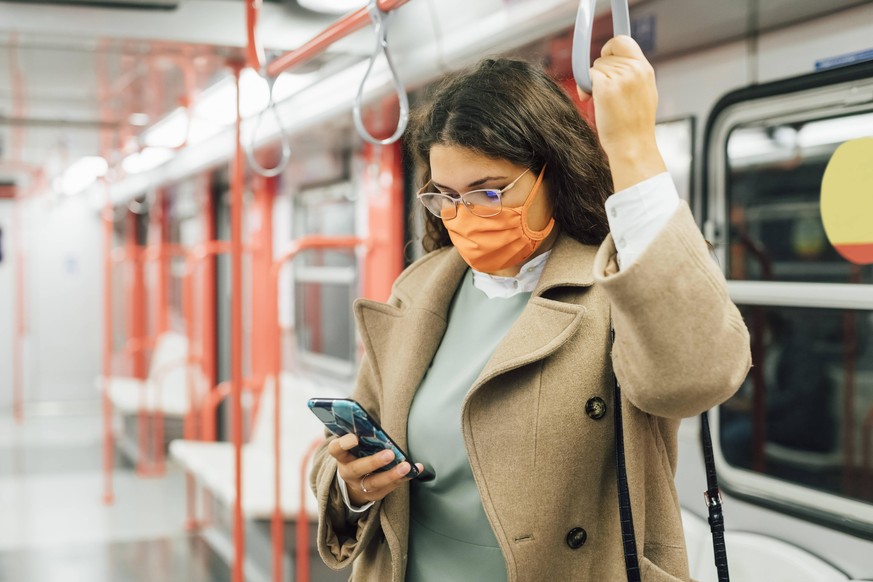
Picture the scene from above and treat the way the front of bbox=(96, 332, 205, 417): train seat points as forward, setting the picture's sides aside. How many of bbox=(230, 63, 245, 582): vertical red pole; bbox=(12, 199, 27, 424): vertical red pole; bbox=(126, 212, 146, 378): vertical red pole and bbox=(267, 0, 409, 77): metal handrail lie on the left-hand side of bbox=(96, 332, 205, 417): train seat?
2

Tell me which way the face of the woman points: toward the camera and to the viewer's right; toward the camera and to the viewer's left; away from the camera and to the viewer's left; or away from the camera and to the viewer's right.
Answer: toward the camera and to the viewer's left

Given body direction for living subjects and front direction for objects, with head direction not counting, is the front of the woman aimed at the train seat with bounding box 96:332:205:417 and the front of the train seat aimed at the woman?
no

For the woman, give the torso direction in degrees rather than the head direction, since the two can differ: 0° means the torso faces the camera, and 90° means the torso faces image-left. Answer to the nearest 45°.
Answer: approximately 45°

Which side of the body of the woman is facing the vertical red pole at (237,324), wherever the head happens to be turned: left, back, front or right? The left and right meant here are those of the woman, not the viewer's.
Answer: right

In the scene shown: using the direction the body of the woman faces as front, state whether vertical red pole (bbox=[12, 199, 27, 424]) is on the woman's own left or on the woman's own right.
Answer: on the woman's own right

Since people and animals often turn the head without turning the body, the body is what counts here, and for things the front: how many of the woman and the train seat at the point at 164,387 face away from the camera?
0

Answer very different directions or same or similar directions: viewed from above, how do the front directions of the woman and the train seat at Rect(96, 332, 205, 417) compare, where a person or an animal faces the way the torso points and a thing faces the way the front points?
same or similar directions

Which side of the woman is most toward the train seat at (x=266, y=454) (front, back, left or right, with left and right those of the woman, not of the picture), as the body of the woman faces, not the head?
right

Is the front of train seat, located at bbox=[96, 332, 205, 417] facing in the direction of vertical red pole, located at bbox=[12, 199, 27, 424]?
no

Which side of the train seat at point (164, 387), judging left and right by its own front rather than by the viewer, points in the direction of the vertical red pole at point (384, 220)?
left

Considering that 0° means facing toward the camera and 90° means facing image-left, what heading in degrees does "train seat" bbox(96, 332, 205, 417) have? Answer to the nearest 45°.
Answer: approximately 90°
